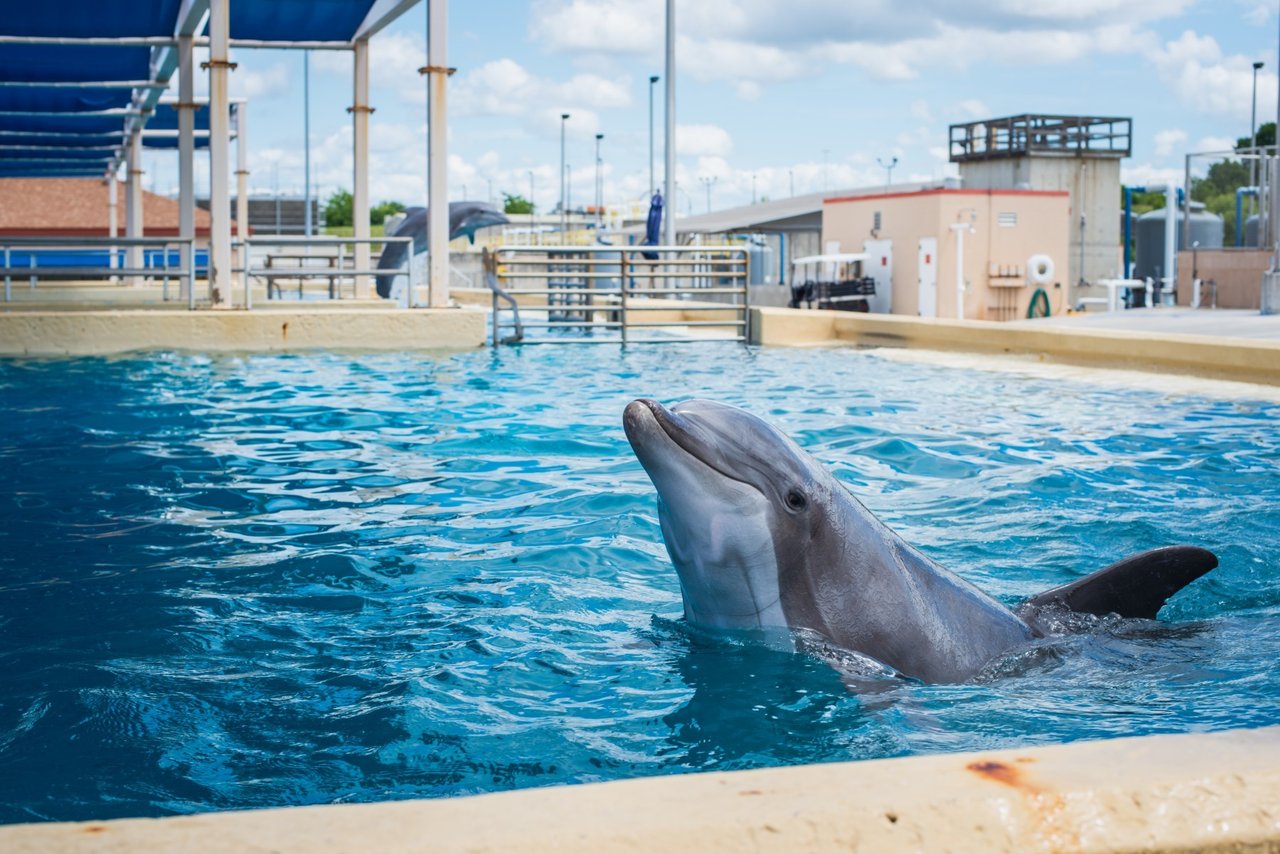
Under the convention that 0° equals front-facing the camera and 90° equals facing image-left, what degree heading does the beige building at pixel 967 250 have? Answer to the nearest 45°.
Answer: approximately 45°

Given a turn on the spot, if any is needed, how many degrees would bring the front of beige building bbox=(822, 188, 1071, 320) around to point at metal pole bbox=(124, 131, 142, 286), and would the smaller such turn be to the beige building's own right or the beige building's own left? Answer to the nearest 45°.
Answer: approximately 45° to the beige building's own right

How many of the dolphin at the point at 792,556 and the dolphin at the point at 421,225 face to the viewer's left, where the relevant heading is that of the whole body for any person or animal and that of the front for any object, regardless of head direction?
1

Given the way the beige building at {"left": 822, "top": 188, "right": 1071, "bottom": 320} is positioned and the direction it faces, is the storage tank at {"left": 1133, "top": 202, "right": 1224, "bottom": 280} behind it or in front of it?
behind

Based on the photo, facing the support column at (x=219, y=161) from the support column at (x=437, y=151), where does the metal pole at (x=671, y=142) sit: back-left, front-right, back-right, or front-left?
back-right

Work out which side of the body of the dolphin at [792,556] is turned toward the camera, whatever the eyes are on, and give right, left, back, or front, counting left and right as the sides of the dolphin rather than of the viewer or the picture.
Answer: left

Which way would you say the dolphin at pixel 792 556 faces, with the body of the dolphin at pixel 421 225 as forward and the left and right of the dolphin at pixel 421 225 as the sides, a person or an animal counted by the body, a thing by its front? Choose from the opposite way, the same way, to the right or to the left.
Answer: the opposite way

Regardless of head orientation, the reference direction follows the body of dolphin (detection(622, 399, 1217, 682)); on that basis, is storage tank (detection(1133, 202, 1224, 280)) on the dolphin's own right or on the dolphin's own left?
on the dolphin's own right

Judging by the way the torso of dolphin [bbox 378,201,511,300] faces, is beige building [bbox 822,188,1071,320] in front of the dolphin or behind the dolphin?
in front

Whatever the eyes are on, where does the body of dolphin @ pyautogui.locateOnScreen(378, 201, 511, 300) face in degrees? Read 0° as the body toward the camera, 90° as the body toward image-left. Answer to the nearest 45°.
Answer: approximately 270°

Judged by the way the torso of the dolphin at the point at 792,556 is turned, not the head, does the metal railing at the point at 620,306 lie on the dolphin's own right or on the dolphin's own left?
on the dolphin's own right
